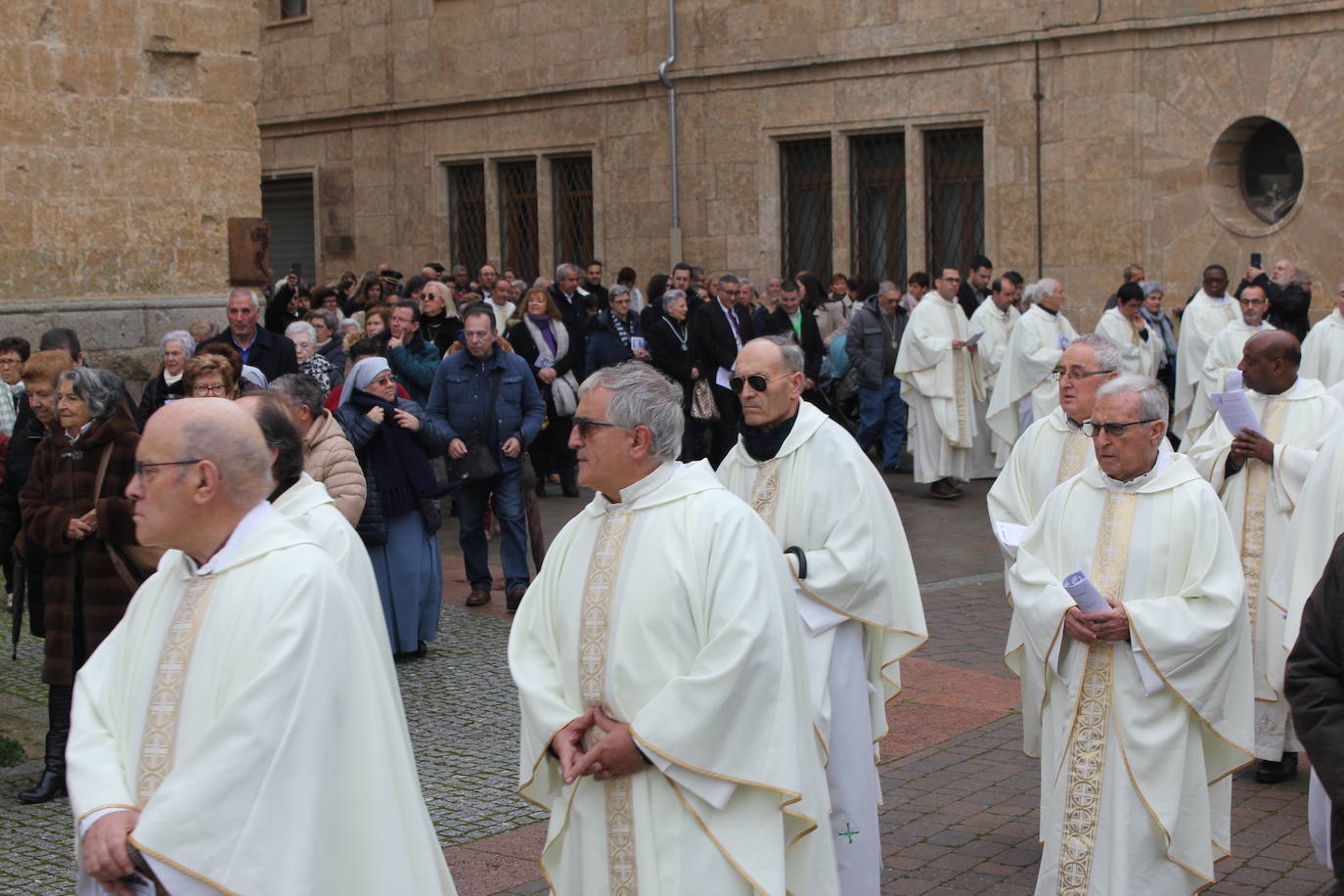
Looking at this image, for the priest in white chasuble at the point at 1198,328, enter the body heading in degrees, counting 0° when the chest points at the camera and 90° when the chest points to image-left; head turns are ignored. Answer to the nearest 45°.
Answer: approximately 315°

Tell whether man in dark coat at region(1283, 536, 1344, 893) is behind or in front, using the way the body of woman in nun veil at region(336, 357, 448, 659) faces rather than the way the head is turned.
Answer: in front

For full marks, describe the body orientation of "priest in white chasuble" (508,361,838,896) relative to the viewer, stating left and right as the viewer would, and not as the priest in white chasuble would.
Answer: facing the viewer and to the left of the viewer

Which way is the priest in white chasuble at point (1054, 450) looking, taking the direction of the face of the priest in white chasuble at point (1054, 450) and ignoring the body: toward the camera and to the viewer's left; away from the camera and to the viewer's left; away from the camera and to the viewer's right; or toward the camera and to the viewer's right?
toward the camera and to the viewer's left

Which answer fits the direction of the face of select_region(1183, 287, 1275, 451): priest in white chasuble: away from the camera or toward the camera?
toward the camera

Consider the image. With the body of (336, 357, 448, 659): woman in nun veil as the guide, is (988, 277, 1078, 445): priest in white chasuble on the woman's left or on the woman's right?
on the woman's left

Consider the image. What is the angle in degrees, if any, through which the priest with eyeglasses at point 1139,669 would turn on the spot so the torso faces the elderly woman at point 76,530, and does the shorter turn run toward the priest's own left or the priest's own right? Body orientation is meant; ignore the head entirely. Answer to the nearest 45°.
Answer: approximately 45° to the priest's own right

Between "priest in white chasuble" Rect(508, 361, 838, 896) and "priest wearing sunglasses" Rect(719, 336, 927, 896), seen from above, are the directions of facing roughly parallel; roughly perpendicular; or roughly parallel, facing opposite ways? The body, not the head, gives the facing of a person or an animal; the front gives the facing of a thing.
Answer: roughly parallel

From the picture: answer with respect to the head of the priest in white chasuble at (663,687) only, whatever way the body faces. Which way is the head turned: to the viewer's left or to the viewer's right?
to the viewer's left

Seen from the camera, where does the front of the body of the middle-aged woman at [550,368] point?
toward the camera

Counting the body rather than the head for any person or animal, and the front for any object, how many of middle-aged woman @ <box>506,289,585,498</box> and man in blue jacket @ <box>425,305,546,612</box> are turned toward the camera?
2

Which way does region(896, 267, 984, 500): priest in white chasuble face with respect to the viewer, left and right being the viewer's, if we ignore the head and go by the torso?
facing the viewer and to the right of the viewer

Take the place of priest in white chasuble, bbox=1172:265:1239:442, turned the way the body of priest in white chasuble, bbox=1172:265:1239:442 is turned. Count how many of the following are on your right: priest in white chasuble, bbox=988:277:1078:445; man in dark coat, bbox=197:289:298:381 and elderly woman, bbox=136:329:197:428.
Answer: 3

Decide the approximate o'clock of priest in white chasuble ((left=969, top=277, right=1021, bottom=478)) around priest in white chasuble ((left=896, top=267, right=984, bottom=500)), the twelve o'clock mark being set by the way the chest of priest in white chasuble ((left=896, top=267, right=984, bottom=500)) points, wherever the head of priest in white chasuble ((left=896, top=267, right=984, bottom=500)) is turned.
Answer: priest in white chasuble ((left=969, top=277, right=1021, bottom=478)) is roughly at 9 o'clock from priest in white chasuble ((left=896, top=267, right=984, bottom=500)).

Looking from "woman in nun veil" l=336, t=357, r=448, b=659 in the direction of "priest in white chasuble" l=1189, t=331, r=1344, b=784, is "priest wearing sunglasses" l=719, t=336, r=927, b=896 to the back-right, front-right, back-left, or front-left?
front-right

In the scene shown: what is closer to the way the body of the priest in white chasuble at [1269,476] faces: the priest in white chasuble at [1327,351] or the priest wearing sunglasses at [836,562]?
the priest wearing sunglasses

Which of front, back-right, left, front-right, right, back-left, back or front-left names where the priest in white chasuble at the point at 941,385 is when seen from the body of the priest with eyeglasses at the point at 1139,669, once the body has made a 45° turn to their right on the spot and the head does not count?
right

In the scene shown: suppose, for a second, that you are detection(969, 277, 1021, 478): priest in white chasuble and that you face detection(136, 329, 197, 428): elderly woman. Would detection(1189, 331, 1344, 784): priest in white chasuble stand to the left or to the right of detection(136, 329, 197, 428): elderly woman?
left

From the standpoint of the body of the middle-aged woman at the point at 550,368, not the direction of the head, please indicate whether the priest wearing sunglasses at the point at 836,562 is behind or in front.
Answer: in front
